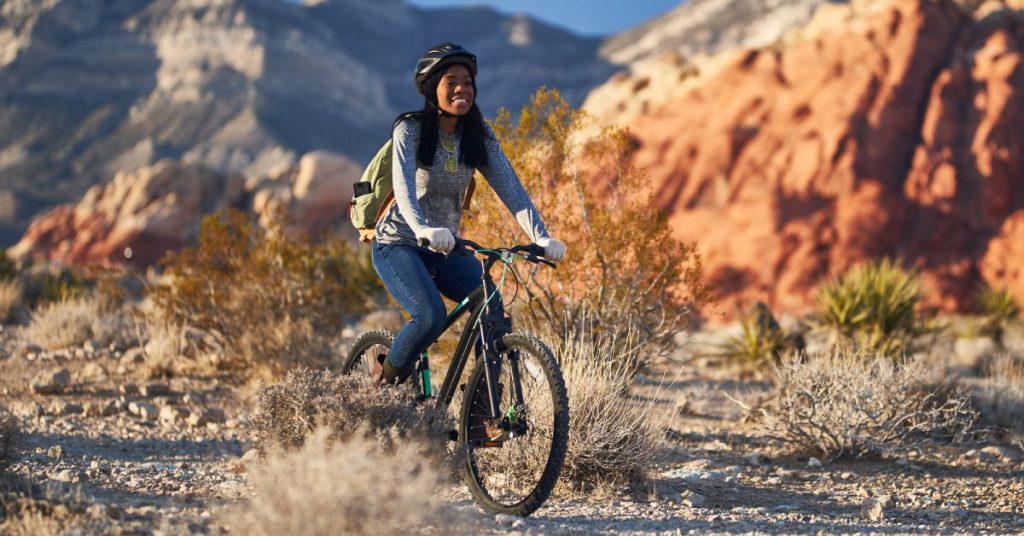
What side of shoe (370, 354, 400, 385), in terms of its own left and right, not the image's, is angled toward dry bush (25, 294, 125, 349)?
back

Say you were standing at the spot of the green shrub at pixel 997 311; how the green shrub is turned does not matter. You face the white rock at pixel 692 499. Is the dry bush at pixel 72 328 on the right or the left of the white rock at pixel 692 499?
right

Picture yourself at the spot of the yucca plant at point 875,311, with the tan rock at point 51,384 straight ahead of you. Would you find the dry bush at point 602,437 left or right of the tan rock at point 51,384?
left

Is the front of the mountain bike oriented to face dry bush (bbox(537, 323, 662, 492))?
no

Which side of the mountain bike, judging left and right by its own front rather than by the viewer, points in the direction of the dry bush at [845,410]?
left

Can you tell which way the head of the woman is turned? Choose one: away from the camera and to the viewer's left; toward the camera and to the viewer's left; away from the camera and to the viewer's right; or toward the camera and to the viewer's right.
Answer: toward the camera and to the viewer's right

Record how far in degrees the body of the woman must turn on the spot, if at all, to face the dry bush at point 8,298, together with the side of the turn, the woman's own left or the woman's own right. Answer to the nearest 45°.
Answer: approximately 180°

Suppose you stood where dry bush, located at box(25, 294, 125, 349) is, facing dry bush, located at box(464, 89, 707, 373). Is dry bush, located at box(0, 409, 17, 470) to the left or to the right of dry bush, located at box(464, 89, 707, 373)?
right

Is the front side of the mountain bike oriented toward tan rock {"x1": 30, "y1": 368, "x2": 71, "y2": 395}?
no

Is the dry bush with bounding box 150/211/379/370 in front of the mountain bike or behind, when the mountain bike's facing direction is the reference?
behind

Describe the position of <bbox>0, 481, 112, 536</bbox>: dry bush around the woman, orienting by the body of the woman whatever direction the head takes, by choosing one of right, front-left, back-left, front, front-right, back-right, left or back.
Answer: right

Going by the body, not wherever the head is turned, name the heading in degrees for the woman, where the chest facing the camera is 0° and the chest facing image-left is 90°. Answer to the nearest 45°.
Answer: approximately 315°

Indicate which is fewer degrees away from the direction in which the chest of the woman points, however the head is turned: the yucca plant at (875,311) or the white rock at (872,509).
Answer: the white rock

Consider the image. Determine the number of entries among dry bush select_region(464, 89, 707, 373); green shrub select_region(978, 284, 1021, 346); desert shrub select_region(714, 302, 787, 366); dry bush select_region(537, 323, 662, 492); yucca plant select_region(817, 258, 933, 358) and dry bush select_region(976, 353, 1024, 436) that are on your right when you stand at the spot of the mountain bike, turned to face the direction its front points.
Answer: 0

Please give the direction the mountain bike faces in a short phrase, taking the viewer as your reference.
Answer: facing the viewer and to the right of the viewer
